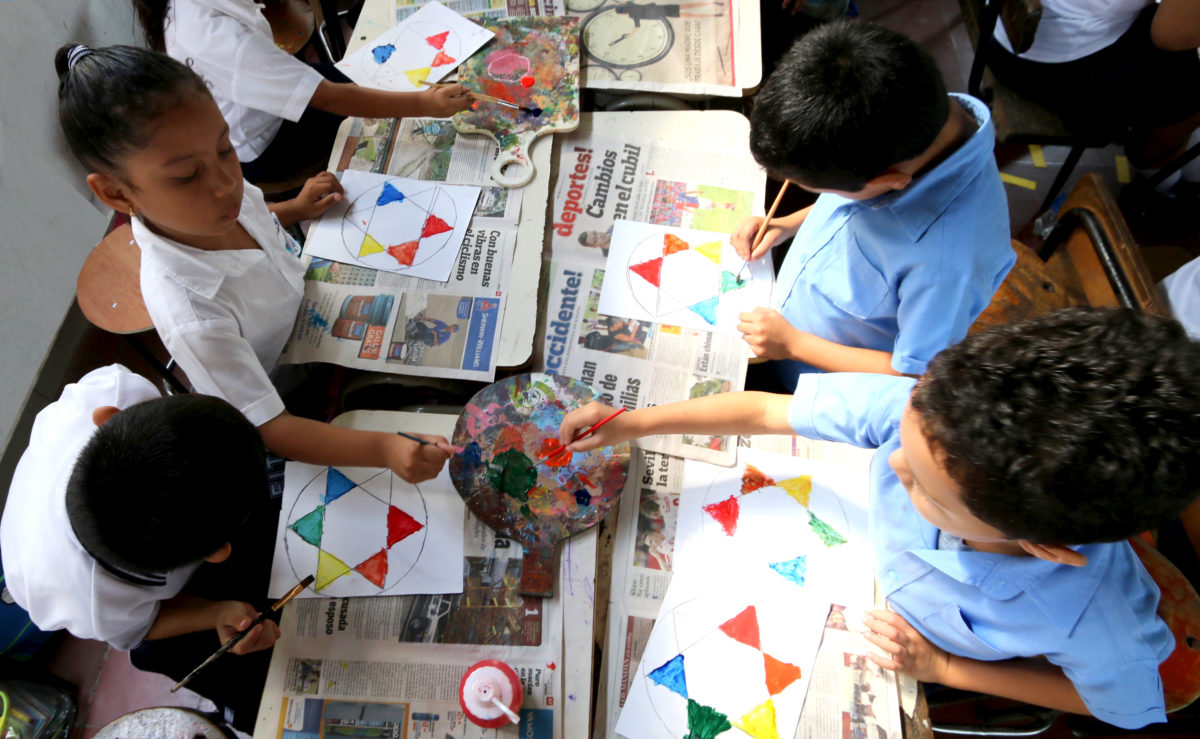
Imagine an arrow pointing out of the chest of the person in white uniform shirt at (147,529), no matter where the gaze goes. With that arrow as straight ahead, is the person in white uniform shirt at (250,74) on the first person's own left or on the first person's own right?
on the first person's own left

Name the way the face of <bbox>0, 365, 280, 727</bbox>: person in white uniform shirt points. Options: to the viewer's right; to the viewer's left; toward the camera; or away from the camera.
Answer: to the viewer's right

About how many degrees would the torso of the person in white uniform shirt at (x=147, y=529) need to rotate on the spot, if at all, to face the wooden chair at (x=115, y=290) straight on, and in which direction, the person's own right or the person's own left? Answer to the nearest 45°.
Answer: approximately 90° to the person's own left

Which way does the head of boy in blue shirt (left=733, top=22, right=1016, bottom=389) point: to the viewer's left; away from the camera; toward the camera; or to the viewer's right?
to the viewer's left

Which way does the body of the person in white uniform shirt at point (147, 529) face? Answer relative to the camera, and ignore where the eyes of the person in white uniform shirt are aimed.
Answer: to the viewer's right

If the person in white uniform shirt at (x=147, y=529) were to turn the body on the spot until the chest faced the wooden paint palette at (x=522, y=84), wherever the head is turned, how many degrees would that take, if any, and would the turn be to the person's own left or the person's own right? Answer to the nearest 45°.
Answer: approximately 45° to the person's own left
